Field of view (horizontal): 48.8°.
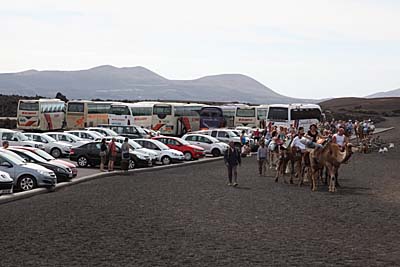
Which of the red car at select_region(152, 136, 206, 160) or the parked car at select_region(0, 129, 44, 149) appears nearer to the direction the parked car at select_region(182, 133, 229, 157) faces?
the red car

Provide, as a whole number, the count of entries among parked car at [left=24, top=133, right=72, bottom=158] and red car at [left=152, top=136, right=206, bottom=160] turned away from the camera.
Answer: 0

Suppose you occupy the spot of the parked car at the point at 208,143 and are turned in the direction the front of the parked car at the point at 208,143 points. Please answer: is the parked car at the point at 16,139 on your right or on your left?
on your right

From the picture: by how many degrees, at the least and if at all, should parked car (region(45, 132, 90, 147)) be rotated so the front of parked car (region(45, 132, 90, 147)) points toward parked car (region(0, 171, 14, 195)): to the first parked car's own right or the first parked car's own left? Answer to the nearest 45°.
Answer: approximately 45° to the first parked car's own right
